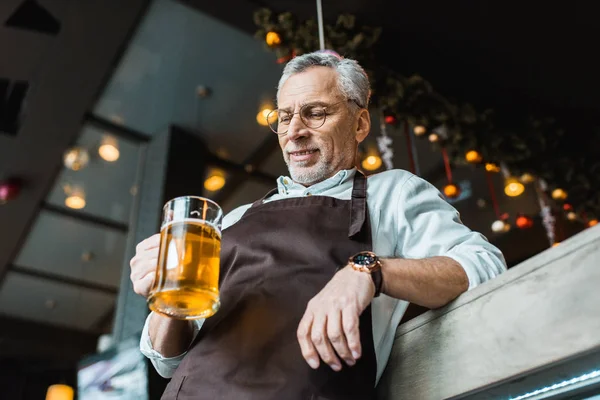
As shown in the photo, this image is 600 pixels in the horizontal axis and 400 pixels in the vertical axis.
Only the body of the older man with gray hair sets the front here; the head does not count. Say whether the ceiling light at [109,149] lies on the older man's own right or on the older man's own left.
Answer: on the older man's own right

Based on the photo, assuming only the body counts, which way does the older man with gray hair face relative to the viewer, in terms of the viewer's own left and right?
facing the viewer and to the left of the viewer

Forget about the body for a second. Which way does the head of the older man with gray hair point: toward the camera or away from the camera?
toward the camera

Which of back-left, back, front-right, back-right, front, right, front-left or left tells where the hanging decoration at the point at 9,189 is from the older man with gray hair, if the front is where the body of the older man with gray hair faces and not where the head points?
right

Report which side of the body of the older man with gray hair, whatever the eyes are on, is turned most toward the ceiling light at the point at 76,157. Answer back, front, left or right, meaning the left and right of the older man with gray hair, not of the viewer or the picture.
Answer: right

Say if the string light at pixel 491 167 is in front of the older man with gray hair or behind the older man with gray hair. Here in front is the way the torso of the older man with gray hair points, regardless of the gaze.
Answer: behind
